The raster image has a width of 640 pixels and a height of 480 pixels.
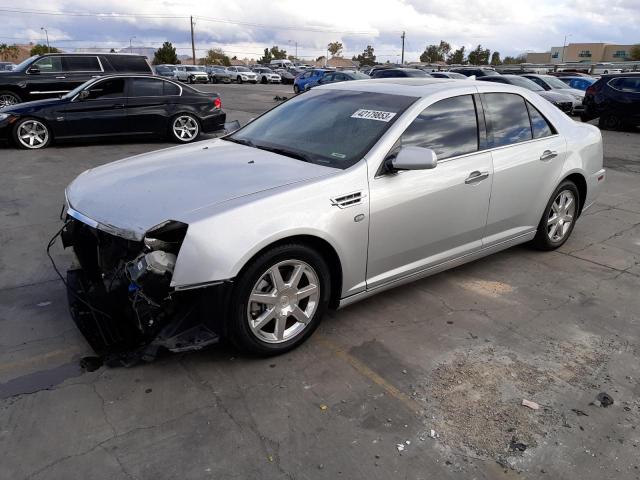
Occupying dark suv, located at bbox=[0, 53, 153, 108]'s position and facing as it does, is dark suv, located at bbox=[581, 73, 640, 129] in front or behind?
behind

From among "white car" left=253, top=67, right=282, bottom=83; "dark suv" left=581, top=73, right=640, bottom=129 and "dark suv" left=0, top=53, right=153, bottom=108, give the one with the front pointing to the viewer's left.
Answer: "dark suv" left=0, top=53, right=153, bottom=108

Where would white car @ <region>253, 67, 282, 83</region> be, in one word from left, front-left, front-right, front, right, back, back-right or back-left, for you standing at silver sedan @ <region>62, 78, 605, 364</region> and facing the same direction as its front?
back-right

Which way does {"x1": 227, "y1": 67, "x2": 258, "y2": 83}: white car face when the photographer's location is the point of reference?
facing the viewer and to the right of the viewer

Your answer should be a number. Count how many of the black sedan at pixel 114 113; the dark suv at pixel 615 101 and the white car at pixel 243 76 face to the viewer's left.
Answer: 1

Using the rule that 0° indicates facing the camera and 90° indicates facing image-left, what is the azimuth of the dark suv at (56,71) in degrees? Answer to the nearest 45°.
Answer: approximately 90°

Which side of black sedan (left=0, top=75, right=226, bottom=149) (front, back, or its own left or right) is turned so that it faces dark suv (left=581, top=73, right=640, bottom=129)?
back

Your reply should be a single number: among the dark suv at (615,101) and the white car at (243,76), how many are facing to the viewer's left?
0
